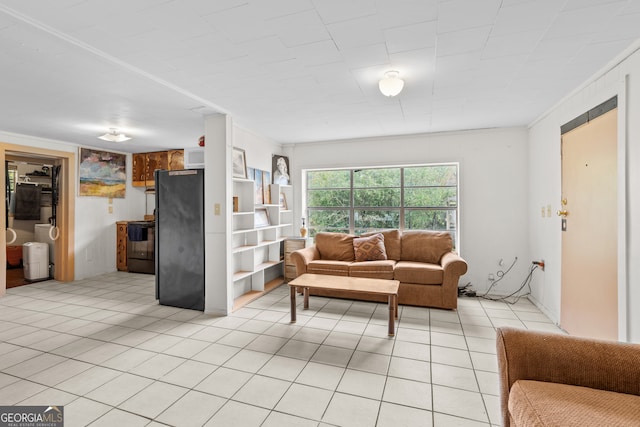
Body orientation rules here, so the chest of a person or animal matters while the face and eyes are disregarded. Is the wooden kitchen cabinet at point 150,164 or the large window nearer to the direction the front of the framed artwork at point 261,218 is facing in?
the large window

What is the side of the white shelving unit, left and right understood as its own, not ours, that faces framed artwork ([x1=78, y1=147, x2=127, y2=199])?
back

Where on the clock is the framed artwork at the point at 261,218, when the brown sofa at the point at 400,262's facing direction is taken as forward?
The framed artwork is roughly at 3 o'clock from the brown sofa.

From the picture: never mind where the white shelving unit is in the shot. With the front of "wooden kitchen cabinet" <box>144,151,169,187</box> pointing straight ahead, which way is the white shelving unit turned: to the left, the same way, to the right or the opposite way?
to the left

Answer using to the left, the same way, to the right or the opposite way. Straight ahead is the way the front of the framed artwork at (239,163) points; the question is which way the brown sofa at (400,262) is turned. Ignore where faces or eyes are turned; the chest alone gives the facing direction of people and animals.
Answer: to the right

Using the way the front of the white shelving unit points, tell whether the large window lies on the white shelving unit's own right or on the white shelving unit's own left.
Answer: on the white shelving unit's own left

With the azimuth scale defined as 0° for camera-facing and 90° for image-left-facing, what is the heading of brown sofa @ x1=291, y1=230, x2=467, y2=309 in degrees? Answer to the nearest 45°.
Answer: approximately 0°

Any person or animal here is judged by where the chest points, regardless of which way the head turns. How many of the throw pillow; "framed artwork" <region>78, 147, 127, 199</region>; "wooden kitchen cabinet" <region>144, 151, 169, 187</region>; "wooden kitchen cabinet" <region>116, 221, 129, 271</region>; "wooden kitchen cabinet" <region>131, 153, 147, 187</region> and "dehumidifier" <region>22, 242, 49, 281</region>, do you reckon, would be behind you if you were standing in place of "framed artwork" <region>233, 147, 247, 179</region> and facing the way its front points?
5

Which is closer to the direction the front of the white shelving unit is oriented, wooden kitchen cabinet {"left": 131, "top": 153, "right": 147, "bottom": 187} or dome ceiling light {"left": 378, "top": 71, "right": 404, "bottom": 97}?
the dome ceiling light

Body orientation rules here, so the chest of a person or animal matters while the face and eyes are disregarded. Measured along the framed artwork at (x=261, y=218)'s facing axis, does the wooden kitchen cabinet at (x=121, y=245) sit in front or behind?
behind
